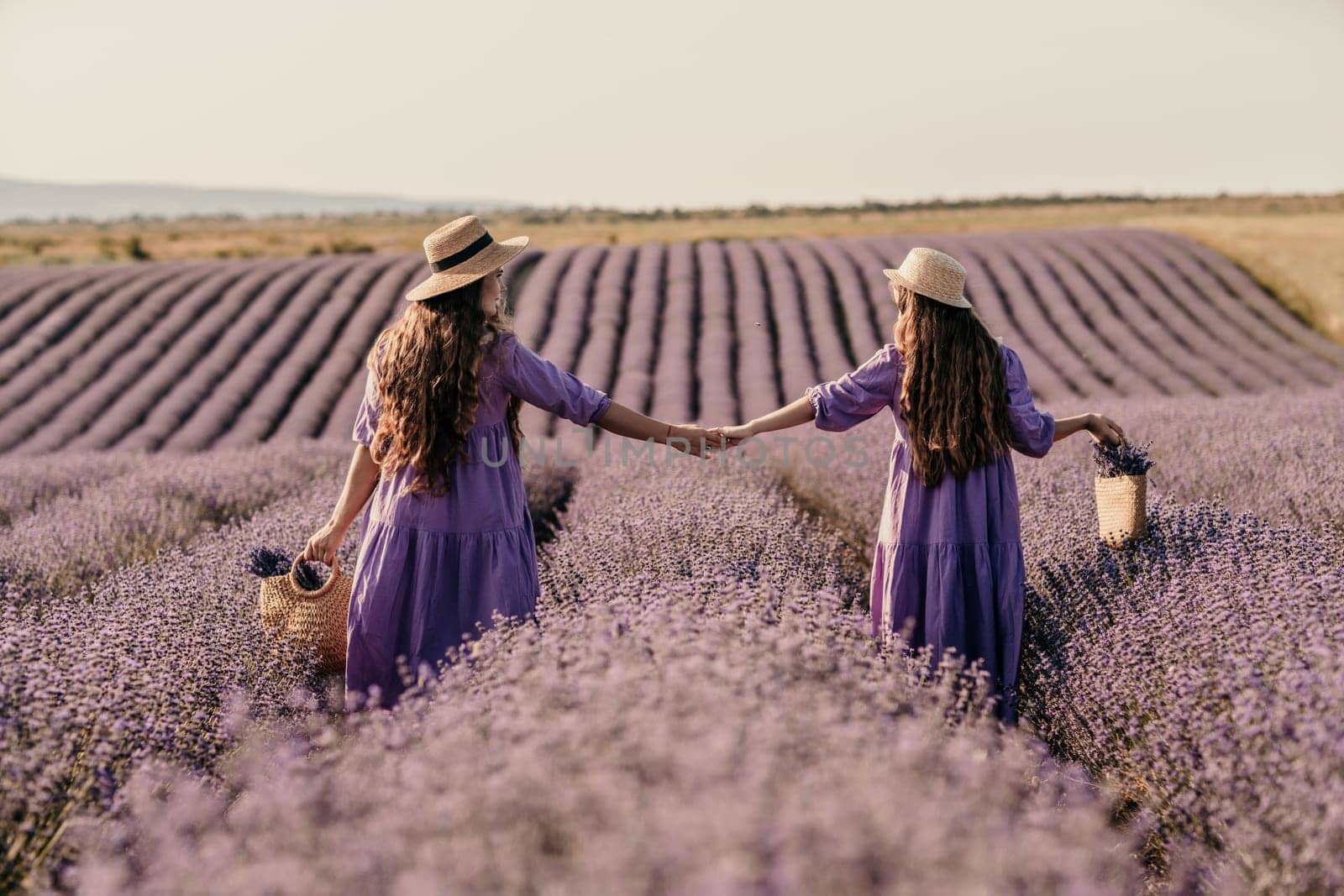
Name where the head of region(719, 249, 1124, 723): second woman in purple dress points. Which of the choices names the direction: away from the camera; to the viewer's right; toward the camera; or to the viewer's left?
away from the camera

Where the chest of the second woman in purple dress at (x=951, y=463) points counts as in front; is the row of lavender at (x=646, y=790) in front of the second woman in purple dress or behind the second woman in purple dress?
behind

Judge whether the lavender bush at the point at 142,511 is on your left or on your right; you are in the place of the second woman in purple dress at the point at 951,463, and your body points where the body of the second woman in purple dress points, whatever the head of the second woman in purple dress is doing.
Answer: on your left

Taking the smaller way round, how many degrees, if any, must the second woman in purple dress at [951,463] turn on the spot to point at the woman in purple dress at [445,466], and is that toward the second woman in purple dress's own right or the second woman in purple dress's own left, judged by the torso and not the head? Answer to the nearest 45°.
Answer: approximately 90° to the second woman in purple dress's own left

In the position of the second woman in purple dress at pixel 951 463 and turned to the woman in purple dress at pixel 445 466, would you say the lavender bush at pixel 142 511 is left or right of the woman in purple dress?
right

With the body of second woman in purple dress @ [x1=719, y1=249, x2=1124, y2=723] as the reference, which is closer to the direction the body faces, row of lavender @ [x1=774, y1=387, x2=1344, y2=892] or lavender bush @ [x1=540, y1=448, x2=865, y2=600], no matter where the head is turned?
the lavender bush

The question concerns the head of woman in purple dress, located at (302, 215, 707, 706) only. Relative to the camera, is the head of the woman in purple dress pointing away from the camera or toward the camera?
away from the camera

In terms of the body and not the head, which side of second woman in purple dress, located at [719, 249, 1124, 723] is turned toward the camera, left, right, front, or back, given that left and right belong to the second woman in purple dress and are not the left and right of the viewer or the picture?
back
